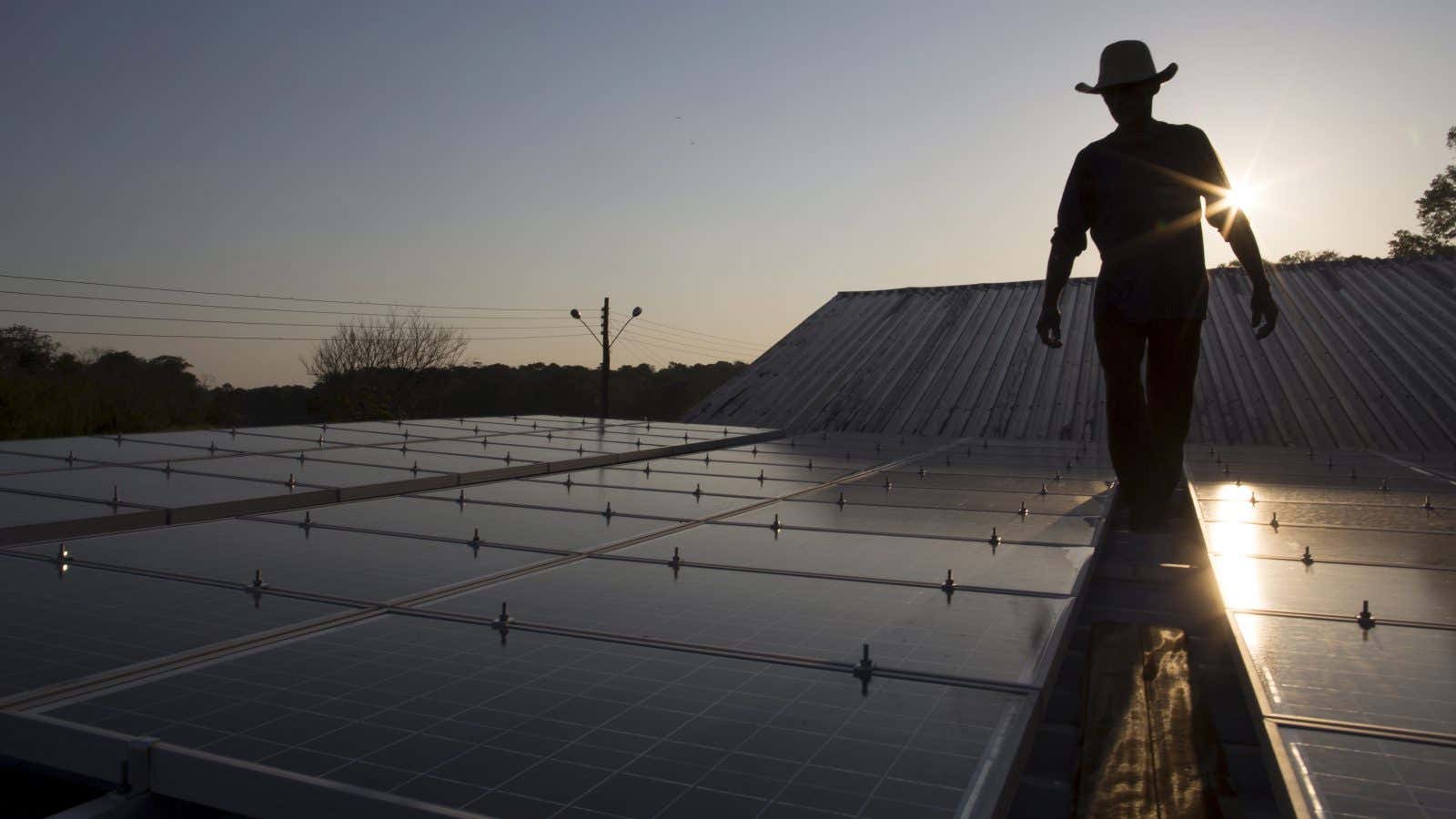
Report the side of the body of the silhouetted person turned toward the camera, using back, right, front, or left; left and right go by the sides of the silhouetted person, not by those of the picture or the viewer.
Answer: front

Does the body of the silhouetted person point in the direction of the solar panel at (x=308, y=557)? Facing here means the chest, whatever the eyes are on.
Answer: no

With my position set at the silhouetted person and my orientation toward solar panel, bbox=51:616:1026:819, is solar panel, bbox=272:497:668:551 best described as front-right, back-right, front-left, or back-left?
front-right

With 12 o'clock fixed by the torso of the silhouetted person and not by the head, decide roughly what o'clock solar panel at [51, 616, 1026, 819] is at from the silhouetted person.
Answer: The solar panel is roughly at 1 o'clock from the silhouetted person.

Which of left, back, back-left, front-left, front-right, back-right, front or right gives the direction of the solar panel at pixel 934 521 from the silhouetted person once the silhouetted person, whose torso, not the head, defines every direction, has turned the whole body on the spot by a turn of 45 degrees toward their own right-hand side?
right

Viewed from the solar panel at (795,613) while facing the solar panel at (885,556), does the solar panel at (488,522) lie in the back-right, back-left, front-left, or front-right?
front-left

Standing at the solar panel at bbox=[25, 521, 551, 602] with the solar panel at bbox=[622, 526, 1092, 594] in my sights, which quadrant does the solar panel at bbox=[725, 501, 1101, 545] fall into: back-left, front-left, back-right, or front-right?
front-left

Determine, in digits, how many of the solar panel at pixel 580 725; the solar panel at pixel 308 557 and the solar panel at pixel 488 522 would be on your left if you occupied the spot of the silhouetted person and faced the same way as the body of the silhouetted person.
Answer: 0

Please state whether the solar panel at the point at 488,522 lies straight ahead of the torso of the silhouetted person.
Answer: no
